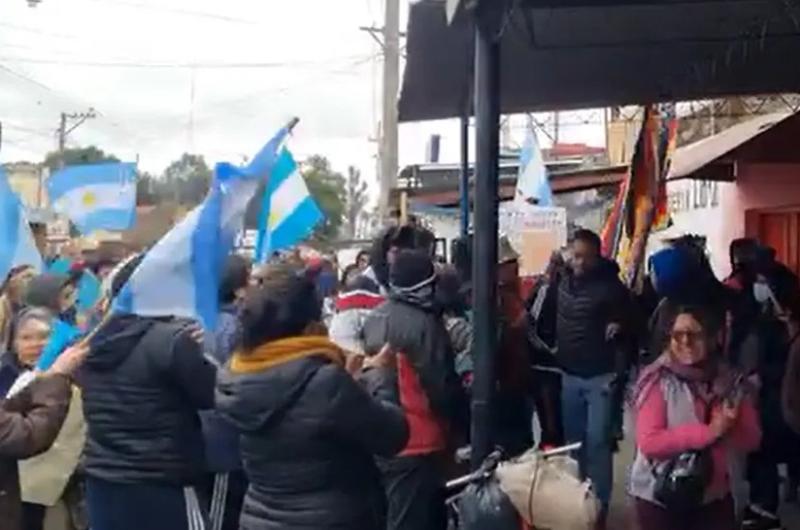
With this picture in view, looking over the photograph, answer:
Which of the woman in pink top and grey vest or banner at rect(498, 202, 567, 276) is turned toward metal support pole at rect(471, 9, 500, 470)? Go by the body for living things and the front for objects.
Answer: the banner

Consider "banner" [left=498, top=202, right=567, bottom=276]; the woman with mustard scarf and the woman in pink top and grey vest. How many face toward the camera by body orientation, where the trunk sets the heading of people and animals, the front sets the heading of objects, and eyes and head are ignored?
2

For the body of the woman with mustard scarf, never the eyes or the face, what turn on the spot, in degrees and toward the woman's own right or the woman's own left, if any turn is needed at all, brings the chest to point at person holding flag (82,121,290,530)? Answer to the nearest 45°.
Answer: approximately 90° to the woman's own left

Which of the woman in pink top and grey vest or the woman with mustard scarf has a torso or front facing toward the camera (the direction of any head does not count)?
the woman in pink top and grey vest

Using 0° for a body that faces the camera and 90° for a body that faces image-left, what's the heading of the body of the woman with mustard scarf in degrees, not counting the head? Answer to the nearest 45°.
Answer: approximately 225°

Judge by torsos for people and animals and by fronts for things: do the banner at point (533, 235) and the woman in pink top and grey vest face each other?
no

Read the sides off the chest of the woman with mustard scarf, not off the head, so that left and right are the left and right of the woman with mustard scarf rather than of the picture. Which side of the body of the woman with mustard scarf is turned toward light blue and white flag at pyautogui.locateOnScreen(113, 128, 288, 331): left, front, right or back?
left

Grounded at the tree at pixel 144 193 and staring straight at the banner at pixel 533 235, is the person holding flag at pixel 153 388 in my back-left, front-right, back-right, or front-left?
front-right

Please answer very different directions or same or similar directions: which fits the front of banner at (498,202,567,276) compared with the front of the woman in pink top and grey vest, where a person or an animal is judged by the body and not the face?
same or similar directions

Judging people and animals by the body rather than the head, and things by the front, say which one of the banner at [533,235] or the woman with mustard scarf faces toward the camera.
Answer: the banner

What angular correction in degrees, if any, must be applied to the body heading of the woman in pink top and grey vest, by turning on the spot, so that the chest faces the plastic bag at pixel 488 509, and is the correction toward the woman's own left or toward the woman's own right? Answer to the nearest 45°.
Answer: approximately 90° to the woman's own right

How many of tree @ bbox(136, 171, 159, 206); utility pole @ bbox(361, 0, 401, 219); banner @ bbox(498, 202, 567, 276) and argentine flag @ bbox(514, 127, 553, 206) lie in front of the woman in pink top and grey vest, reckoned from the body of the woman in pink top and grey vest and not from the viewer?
0

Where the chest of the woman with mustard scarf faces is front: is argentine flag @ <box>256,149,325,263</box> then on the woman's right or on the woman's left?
on the woman's left

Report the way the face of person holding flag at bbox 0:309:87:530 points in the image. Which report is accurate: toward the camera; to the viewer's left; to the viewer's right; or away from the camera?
toward the camera

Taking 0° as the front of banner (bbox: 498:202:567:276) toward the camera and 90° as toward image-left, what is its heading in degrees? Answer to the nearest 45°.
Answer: approximately 0°

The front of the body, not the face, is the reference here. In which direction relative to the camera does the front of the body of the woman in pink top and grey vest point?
toward the camera

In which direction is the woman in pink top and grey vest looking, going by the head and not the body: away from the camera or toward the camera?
toward the camera

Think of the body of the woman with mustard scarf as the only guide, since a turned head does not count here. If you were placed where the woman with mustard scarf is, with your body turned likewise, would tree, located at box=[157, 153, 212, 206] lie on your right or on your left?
on your left

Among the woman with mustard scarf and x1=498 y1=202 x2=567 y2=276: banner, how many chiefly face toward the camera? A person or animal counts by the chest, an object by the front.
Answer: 1
